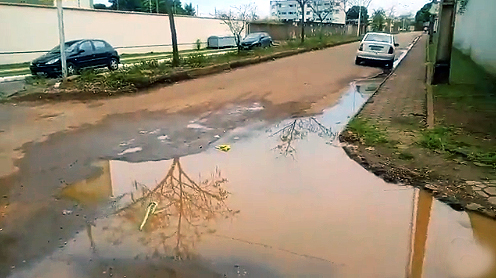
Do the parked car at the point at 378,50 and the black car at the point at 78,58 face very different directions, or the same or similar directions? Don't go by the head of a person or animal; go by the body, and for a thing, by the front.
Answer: very different directions

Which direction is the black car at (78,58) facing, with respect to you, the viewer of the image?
facing the viewer and to the left of the viewer

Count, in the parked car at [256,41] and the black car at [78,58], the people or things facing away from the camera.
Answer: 0

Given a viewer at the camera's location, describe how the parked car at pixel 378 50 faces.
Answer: facing away from the viewer

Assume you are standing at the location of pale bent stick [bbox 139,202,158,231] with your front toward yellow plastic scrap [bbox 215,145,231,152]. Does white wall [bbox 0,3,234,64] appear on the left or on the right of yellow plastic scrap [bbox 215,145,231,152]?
left

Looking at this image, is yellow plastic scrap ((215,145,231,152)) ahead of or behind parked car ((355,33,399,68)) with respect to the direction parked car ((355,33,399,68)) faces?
behind

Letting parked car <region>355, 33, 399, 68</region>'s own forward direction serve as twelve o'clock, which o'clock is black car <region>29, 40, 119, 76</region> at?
The black car is roughly at 8 o'clock from the parked car.

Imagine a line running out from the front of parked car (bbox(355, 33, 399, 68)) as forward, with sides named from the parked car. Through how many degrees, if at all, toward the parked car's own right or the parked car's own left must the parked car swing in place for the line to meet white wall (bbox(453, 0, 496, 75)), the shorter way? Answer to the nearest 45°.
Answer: approximately 90° to the parked car's own right
